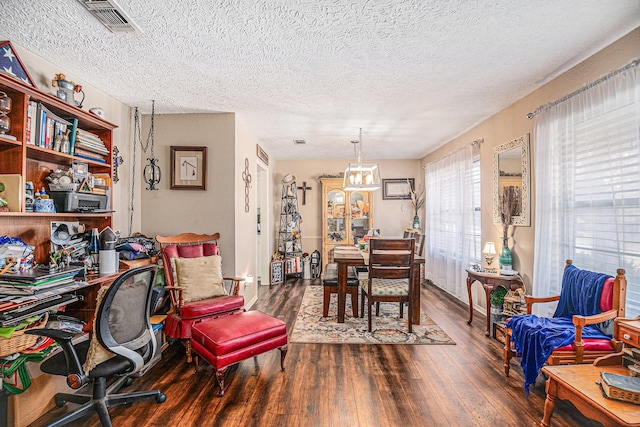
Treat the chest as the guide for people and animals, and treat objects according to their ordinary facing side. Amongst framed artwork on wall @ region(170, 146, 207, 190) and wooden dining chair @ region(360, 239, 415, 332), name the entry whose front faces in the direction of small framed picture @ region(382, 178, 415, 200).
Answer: the wooden dining chair

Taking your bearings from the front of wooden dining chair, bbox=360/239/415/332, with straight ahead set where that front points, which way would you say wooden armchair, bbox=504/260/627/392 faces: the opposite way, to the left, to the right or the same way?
to the left

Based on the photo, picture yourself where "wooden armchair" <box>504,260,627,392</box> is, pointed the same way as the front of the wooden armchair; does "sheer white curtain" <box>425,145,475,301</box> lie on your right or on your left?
on your right

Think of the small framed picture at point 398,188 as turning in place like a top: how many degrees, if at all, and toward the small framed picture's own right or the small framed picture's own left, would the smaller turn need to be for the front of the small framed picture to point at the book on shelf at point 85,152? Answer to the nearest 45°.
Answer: approximately 45° to the small framed picture's own right

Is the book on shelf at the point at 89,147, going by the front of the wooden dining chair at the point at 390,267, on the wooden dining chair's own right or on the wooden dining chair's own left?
on the wooden dining chair's own left

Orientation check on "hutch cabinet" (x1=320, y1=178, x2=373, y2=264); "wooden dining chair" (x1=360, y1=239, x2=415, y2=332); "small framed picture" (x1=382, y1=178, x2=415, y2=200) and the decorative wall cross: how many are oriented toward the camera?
3

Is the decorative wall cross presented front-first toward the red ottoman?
yes

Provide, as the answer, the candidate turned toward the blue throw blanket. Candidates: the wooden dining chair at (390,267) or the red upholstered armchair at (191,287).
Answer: the red upholstered armchair

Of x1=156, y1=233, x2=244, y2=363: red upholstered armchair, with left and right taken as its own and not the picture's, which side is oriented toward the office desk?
right

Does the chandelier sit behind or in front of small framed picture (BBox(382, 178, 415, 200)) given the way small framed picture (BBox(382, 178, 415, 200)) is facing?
in front

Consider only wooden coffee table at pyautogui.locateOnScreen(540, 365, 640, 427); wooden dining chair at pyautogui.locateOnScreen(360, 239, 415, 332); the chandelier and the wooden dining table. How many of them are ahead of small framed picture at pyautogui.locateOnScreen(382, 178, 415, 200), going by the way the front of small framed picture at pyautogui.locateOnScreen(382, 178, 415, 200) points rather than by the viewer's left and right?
4

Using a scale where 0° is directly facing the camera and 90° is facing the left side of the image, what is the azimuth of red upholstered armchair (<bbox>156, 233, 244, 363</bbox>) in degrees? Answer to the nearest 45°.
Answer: approximately 315°

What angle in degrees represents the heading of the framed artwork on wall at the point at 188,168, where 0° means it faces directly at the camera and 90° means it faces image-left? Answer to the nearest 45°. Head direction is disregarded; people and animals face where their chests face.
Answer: approximately 0°
